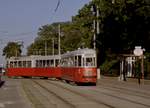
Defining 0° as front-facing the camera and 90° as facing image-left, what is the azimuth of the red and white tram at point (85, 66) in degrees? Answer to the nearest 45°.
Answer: approximately 315°
